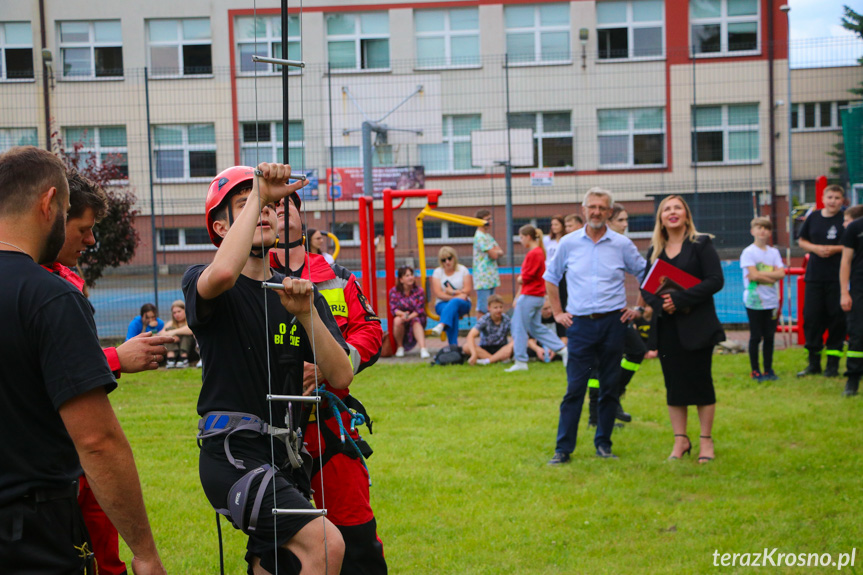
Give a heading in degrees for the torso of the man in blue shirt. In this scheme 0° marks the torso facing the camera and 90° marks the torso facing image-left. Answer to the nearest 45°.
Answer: approximately 0°

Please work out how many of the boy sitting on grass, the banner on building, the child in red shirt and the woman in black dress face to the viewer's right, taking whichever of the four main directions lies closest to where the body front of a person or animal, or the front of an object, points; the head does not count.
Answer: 0

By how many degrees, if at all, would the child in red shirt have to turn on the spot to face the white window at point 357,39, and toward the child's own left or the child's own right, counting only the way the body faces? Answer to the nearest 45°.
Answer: approximately 90° to the child's own right

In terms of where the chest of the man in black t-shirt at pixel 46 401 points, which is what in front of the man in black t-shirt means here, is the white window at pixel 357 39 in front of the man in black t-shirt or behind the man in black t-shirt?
in front

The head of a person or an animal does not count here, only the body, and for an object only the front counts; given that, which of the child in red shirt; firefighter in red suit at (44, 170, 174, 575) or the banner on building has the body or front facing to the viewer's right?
the firefighter in red suit

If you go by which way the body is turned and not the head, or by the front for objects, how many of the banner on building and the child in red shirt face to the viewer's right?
0

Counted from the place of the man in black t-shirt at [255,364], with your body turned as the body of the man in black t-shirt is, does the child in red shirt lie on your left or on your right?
on your left

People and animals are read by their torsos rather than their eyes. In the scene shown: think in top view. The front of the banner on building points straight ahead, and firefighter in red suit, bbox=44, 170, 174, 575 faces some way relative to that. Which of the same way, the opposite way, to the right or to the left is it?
to the left

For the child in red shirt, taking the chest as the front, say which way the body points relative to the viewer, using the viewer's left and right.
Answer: facing to the left of the viewer

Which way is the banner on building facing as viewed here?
toward the camera

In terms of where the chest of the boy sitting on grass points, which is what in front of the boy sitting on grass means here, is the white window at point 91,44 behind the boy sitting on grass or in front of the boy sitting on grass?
behind

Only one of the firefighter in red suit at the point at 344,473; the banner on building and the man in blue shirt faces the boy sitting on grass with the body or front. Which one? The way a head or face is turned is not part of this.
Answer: the banner on building

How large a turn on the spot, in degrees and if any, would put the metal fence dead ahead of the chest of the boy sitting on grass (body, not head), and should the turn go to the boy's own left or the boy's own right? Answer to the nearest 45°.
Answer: approximately 180°
